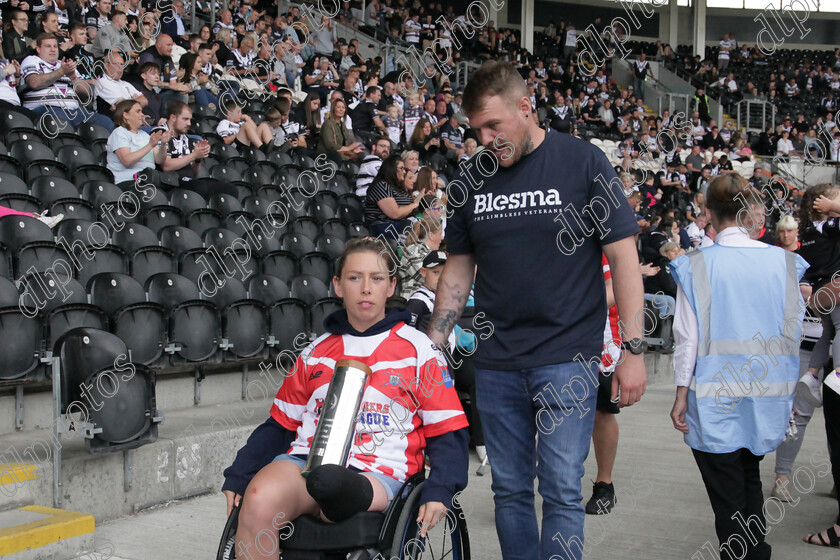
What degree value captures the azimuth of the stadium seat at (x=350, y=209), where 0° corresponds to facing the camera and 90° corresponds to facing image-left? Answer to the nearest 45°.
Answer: approximately 315°

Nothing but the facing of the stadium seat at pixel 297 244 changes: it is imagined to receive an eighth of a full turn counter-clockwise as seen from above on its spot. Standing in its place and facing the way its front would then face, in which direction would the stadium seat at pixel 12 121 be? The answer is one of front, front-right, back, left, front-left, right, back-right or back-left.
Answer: back

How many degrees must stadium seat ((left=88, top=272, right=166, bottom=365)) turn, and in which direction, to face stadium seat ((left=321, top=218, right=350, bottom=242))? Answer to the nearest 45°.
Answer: approximately 90° to its left

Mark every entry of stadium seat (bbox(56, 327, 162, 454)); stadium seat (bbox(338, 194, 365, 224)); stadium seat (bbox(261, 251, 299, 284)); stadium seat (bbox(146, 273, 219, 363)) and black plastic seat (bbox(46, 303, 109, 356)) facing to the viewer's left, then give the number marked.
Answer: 0

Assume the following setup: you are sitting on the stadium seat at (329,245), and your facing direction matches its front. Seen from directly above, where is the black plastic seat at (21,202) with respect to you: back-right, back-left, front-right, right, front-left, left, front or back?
right

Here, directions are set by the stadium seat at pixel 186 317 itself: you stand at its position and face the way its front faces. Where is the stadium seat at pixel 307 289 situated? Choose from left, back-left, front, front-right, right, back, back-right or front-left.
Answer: left

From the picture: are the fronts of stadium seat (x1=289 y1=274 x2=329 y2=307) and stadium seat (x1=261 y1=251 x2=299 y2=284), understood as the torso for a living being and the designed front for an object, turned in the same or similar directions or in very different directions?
same or similar directions

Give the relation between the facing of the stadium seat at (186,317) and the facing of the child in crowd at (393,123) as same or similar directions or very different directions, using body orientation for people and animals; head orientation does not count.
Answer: same or similar directions

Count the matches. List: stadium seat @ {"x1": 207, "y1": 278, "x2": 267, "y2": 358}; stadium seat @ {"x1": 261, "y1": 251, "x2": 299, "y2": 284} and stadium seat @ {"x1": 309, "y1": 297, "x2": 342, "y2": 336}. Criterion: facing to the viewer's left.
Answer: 0

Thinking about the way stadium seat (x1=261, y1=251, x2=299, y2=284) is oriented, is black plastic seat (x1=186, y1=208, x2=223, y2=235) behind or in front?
behind

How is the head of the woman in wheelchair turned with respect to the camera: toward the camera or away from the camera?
toward the camera

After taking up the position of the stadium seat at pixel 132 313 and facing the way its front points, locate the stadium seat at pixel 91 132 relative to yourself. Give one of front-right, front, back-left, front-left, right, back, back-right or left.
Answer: back-left

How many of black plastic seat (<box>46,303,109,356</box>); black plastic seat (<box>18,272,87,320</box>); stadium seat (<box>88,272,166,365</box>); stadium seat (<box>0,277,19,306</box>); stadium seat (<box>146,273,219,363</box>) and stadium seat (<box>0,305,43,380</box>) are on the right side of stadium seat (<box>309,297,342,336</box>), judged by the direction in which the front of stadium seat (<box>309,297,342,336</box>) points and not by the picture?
6

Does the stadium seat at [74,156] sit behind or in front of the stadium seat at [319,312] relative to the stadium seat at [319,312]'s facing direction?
behind

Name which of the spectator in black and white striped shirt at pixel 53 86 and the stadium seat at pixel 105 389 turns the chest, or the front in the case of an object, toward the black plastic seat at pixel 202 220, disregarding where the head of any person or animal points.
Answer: the spectator in black and white striped shirt

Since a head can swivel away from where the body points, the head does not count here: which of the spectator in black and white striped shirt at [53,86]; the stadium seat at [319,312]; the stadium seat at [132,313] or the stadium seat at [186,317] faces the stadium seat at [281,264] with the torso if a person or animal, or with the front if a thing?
the spectator in black and white striped shirt

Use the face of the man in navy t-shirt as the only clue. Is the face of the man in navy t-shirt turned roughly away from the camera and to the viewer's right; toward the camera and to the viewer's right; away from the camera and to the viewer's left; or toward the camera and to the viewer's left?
toward the camera and to the viewer's left

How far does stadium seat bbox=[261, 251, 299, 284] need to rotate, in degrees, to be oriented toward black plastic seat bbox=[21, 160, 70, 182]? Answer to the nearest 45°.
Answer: approximately 135° to its right
